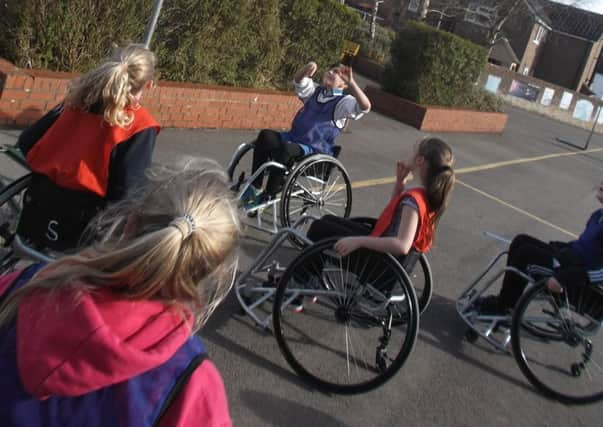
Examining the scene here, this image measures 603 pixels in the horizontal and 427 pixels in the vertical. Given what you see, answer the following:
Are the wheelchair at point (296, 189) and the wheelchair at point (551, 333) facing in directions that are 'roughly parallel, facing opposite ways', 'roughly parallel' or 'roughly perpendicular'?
roughly perpendicular

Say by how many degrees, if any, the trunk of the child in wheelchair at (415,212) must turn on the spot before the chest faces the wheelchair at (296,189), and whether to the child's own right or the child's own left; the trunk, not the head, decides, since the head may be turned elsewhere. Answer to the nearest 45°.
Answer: approximately 45° to the child's own right

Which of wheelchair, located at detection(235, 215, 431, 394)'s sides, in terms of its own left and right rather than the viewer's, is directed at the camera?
left

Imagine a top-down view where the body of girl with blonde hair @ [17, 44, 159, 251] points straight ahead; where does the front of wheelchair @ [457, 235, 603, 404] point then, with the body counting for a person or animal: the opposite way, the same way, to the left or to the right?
to the left

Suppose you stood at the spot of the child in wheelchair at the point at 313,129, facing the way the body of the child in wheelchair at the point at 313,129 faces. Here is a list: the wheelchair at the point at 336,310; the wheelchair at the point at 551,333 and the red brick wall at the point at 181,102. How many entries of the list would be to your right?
1

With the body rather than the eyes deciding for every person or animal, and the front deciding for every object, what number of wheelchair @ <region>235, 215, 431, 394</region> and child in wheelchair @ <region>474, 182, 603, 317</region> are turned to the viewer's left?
2

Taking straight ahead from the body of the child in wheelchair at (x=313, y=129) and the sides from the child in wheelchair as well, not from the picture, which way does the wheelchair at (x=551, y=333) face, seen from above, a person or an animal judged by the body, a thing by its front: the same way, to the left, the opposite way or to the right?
to the right

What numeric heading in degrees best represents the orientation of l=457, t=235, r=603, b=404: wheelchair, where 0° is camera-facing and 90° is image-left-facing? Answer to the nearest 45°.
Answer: approximately 90°

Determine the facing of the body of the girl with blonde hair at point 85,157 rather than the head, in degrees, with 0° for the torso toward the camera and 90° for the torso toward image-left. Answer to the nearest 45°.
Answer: approximately 225°

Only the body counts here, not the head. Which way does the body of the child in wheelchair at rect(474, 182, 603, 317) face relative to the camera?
to the viewer's left

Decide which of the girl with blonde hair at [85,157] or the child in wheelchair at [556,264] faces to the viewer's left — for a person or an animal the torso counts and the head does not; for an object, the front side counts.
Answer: the child in wheelchair
